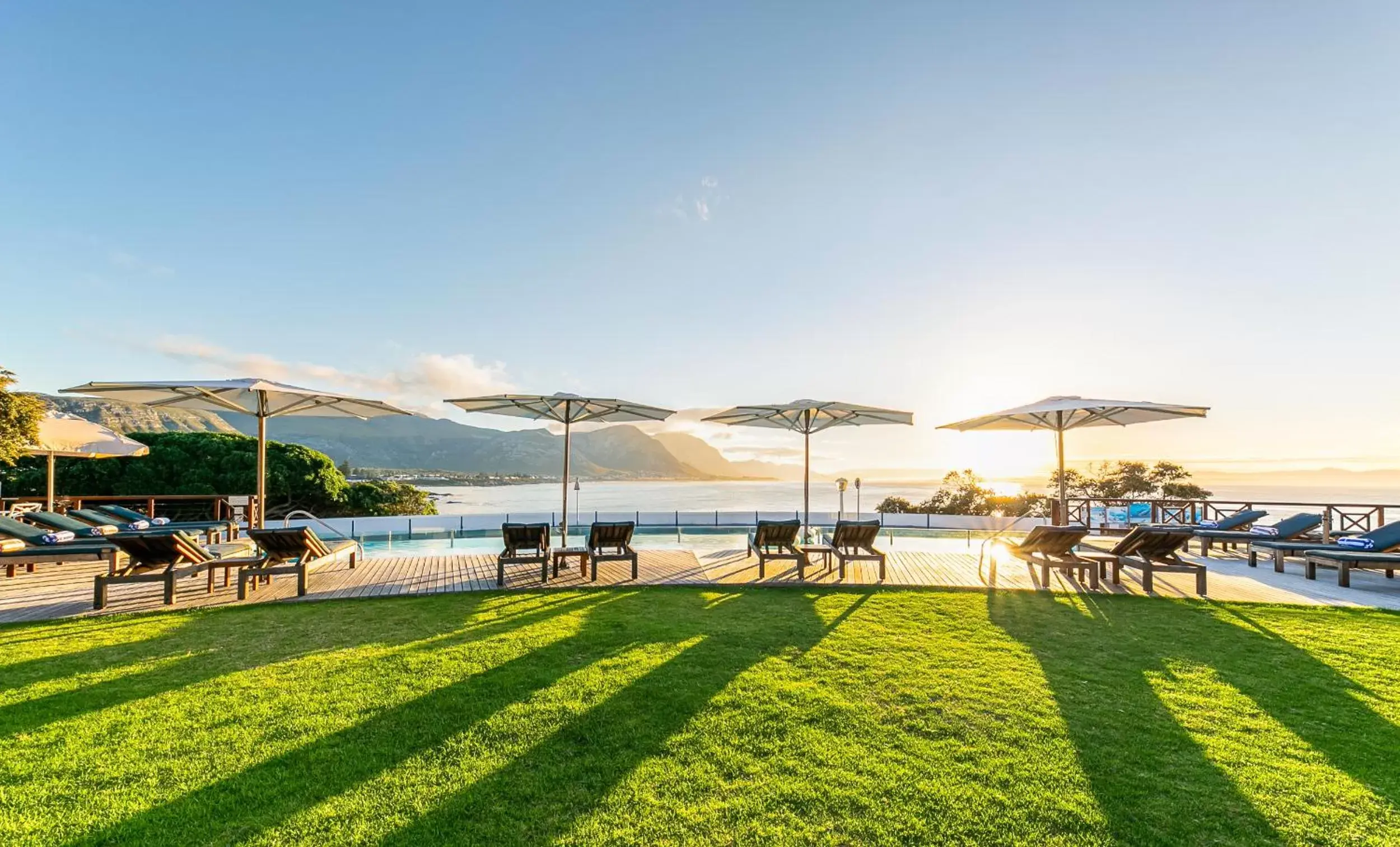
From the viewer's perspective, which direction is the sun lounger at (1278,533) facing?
to the viewer's left

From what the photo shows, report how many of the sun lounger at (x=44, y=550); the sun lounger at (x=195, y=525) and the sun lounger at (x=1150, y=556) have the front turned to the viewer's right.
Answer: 2

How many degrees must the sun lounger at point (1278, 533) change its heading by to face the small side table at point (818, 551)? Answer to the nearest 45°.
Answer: approximately 45° to its left

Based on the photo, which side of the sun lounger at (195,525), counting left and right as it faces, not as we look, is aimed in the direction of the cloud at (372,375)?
left

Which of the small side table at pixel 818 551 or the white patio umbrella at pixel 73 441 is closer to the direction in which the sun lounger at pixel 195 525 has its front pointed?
the small side table

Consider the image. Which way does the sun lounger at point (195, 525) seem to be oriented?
to the viewer's right

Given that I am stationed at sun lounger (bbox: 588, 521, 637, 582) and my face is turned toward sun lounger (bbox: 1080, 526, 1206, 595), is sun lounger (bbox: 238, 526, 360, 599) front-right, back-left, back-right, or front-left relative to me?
back-right

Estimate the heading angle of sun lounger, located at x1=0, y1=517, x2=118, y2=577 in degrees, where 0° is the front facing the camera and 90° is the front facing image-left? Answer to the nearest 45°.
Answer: approximately 270°
